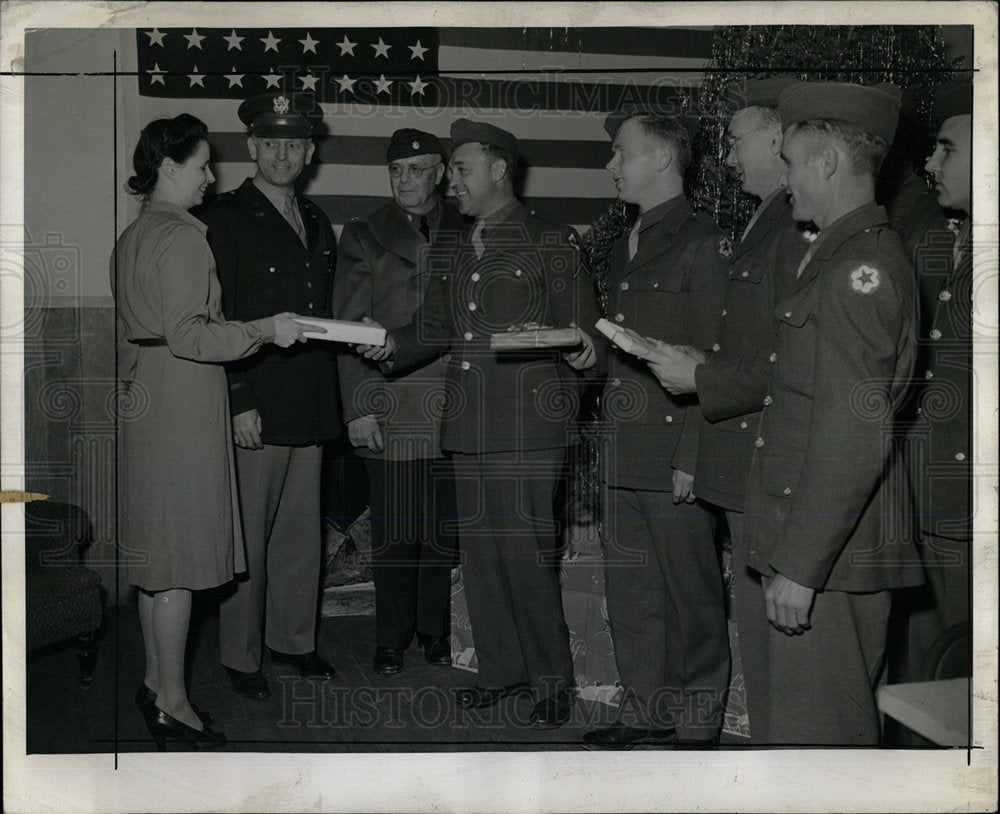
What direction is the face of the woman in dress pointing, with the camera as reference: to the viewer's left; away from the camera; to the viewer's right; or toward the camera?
to the viewer's right

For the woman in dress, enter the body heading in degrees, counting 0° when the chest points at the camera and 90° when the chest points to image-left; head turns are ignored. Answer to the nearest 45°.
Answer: approximately 270°

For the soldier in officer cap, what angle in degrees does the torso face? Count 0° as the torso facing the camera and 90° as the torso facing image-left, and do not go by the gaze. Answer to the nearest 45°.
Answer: approximately 315°
